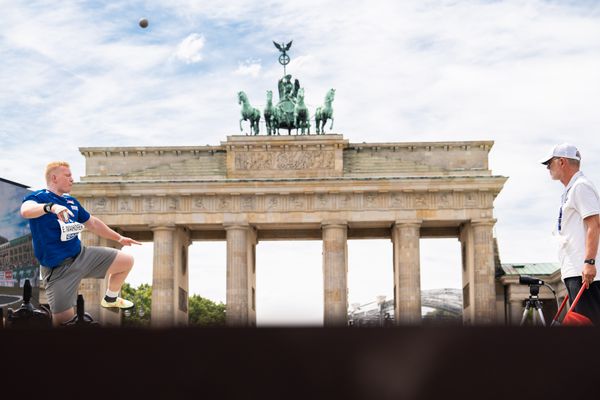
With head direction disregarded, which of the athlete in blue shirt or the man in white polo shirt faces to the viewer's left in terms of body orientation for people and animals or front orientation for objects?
the man in white polo shirt

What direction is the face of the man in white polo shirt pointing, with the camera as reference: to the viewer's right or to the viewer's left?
to the viewer's left

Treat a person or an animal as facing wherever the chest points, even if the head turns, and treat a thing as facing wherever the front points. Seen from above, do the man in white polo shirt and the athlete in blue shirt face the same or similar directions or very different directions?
very different directions

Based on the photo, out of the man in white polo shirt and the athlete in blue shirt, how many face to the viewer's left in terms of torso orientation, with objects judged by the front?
1

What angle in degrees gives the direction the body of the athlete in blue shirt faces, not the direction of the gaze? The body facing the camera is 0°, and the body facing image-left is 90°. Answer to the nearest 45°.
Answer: approximately 315°

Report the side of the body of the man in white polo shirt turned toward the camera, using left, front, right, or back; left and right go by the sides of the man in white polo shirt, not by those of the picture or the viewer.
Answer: left

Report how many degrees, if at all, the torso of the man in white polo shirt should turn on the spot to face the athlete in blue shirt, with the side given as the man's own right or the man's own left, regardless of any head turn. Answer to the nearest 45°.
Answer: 0° — they already face them

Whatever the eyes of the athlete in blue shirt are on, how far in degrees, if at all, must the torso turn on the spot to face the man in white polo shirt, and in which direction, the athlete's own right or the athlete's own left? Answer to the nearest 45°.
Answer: approximately 45° to the athlete's own left
